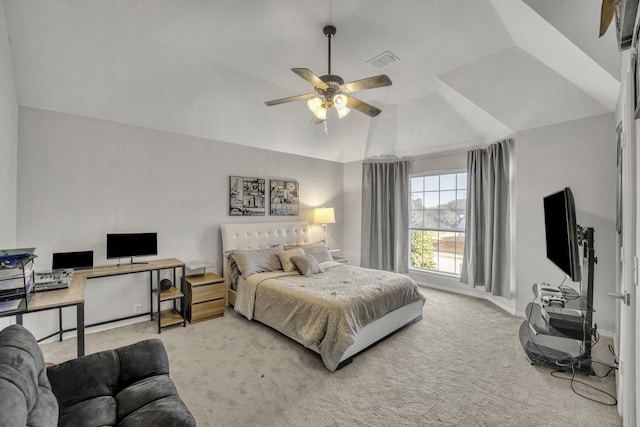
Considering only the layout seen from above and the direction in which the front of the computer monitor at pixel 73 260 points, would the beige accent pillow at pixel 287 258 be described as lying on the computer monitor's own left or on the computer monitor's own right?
on the computer monitor's own left

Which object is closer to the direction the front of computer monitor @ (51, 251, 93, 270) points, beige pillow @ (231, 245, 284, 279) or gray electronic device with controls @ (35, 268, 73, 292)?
the gray electronic device with controls

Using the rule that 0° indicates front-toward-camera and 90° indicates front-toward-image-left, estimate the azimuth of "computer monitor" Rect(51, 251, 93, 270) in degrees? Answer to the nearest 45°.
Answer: approximately 0°

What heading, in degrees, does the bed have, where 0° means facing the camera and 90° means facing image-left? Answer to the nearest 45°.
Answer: approximately 315°

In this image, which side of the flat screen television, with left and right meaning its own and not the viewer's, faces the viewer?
left

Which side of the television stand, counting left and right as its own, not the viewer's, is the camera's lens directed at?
left

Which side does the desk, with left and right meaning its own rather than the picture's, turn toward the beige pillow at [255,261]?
left

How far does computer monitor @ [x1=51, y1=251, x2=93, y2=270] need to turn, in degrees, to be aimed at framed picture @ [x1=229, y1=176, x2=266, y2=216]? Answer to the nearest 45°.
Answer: approximately 90° to its left

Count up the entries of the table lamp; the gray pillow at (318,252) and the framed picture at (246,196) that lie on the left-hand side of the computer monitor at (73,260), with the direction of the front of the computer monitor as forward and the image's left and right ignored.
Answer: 3

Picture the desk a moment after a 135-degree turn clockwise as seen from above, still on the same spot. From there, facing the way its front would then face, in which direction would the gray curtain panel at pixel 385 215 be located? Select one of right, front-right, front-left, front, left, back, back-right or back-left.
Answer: back-right

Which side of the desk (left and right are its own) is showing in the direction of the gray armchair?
front

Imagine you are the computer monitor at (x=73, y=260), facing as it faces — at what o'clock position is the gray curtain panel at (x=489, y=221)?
The gray curtain panel is roughly at 10 o'clock from the computer monitor.
